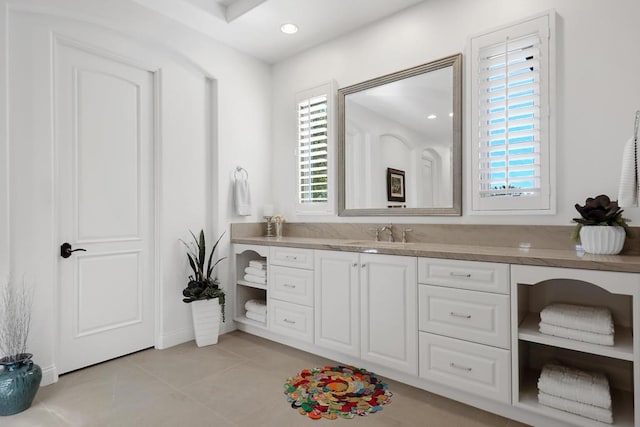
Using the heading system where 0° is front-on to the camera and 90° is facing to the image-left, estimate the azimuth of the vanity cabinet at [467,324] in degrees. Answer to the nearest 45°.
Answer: approximately 45°

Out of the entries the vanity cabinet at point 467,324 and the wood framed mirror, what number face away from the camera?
0

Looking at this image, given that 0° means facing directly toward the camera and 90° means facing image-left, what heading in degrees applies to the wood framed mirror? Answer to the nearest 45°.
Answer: approximately 45°

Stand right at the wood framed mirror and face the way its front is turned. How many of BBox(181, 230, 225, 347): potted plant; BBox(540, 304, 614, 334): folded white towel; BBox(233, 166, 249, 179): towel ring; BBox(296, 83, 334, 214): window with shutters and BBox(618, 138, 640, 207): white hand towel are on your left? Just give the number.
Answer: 2

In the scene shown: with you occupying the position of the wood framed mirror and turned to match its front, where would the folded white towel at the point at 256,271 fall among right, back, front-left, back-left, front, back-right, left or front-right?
front-right

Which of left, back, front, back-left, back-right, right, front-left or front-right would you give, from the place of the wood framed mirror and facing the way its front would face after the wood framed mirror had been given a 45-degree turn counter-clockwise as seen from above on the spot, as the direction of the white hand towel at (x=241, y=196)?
right

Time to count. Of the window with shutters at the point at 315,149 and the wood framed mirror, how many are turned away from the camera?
0

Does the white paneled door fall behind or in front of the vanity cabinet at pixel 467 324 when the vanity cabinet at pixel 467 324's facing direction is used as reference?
in front
